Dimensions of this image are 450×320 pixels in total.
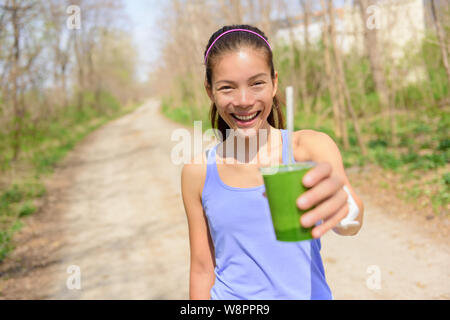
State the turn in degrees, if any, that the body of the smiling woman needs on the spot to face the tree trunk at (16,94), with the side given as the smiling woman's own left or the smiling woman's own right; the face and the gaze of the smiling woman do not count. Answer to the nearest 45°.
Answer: approximately 135° to the smiling woman's own right

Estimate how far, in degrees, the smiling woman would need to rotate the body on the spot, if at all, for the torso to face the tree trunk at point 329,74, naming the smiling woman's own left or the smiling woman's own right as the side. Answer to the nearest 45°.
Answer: approximately 180°

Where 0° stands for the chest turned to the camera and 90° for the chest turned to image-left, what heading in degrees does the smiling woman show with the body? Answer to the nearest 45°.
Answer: approximately 0°
